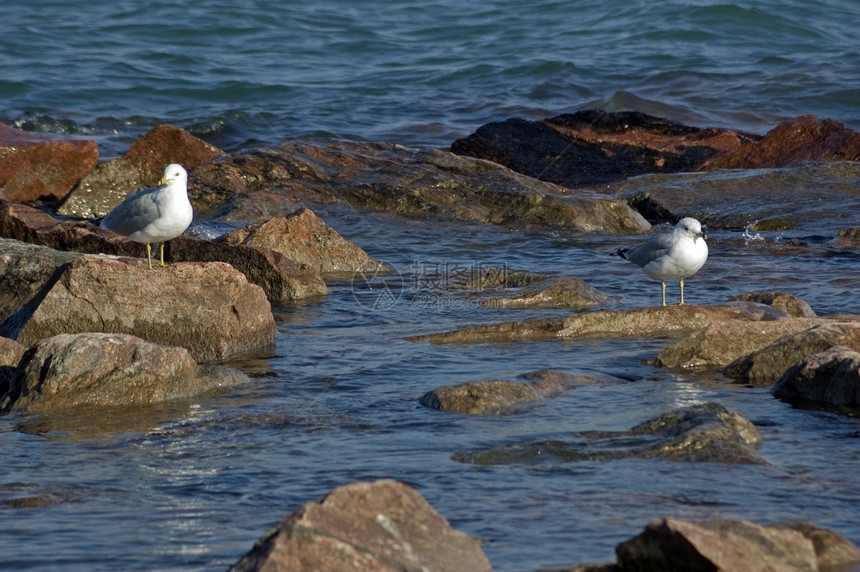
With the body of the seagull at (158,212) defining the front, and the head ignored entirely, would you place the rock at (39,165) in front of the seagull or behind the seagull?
behind

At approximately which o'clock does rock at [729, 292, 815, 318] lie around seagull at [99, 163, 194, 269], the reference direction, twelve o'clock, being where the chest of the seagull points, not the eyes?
The rock is roughly at 11 o'clock from the seagull.

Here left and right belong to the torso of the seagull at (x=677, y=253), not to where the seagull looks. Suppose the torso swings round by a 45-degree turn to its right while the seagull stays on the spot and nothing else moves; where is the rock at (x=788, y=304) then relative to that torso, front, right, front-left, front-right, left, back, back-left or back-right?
left

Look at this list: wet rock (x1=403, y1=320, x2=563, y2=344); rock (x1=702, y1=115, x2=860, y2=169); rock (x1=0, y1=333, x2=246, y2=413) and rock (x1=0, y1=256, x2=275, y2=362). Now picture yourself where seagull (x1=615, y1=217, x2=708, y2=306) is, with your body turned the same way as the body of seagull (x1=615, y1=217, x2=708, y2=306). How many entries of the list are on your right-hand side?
3

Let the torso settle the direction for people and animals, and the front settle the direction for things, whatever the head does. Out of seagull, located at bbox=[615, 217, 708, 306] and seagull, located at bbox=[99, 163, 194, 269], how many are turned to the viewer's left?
0

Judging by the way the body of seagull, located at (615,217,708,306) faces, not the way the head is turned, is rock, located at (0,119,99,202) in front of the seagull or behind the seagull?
behind

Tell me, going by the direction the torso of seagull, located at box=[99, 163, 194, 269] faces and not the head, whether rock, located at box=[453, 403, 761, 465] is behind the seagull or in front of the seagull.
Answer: in front

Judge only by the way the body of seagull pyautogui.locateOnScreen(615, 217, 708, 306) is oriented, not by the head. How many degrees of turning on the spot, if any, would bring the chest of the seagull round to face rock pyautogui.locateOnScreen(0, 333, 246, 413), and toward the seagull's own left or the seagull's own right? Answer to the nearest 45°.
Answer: approximately 90° to the seagull's own right

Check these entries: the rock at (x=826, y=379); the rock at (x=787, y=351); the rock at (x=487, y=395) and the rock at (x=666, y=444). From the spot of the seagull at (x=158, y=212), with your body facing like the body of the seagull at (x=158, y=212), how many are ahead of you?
4

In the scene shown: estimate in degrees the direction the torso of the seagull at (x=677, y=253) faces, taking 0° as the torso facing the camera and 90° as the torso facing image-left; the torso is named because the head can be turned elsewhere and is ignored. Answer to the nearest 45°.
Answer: approximately 315°
